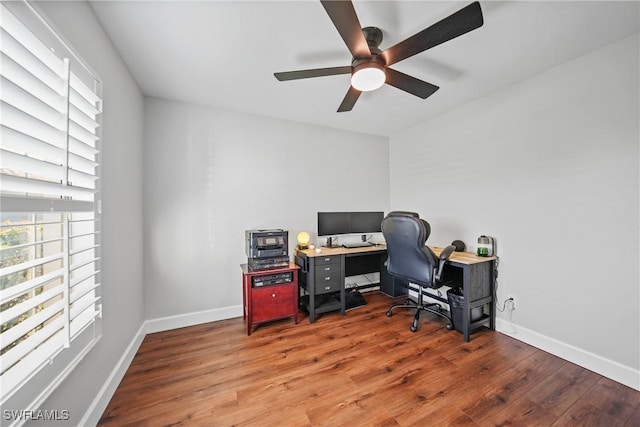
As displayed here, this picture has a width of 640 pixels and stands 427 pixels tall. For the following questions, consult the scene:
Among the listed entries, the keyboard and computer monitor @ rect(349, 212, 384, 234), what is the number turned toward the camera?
2

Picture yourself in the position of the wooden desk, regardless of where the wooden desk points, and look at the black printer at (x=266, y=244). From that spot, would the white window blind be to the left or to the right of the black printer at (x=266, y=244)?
left

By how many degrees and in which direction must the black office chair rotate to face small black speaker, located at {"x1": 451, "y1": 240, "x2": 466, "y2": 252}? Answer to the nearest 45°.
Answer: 0° — it already faces it

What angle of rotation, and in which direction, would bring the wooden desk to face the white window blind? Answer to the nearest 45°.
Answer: approximately 45° to its right

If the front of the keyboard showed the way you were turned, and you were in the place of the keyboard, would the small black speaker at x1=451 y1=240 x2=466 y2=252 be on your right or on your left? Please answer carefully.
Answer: on your left
